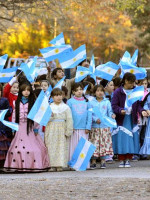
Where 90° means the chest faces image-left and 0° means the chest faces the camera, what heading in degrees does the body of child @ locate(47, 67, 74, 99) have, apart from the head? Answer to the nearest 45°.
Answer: approximately 315°

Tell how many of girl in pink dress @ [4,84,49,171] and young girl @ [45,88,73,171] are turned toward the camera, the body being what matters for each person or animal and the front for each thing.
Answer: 2

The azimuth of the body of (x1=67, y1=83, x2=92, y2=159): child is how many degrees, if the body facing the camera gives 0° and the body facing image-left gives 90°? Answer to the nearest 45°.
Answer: approximately 0°

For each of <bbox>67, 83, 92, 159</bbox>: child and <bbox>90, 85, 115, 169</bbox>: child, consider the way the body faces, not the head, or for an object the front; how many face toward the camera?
2

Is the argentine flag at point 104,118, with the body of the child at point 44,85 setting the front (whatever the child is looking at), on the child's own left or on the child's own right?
on the child's own left

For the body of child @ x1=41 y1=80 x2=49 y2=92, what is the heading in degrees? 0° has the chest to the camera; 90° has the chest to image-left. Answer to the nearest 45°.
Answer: approximately 0°

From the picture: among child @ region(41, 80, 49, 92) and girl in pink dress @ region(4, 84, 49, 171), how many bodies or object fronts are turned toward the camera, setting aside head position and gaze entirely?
2
